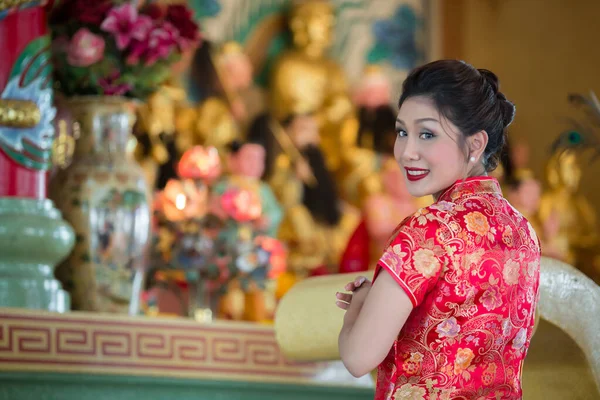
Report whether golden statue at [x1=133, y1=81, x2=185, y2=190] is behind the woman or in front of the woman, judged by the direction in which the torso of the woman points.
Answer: in front

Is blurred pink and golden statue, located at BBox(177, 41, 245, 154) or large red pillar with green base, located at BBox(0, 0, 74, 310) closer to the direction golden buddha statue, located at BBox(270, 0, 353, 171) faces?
the large red pillar with green base

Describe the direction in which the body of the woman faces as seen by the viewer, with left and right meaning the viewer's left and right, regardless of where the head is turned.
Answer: facing away from the viewer and to the left of the viewer

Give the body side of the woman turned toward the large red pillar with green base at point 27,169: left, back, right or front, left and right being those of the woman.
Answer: front

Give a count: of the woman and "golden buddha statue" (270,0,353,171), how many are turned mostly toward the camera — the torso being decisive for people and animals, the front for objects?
1

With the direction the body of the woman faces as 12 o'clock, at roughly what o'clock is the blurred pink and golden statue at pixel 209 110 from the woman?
The blurred pink and golden statue is roughly at 1 o'clock from the woman.

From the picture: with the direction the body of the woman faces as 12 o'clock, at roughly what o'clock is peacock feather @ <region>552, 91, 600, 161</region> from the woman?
The peacock feather is roughly at 2 o'clock from the woman.

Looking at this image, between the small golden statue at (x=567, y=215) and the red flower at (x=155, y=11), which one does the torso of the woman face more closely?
the red flower

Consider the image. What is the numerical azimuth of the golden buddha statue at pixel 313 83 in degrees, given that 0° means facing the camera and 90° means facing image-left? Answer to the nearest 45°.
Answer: approximately 0°
